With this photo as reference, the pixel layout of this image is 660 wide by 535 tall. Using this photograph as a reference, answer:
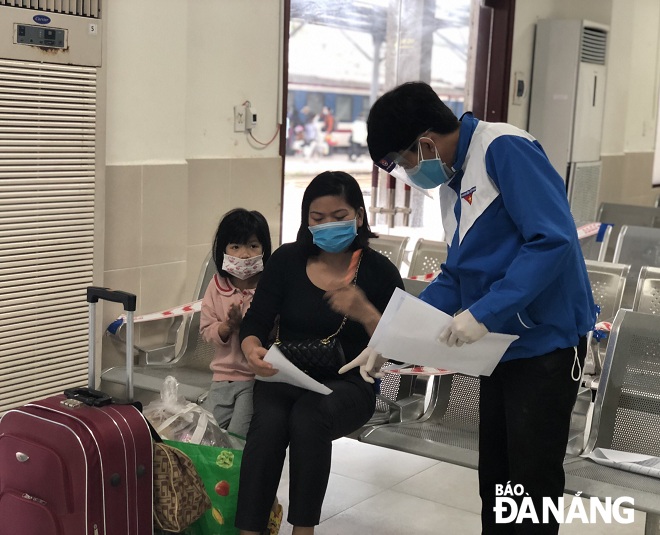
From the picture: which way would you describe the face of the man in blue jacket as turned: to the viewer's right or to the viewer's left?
to the viewer's left

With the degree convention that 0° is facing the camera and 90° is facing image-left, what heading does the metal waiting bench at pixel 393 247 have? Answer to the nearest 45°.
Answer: approximately 45°

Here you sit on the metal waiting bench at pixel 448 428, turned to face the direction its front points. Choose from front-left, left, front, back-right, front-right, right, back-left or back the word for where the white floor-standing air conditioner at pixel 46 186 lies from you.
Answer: front-right

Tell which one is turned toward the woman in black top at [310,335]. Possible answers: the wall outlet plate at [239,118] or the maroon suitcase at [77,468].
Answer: the wall outlet plate

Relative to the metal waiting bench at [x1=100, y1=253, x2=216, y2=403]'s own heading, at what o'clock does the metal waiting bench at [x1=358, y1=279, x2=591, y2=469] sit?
the metal waiting bench at [x1=358, y1=279, x2=591, y2=469] is roughly at 9 o'clock from the metal waiting bench at [x1=100, y1=253, x2=216, y2=403].

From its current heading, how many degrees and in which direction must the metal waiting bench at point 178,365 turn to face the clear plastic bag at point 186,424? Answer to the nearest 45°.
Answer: approximately 45° to its left

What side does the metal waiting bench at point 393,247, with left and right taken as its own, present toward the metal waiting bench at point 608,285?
left

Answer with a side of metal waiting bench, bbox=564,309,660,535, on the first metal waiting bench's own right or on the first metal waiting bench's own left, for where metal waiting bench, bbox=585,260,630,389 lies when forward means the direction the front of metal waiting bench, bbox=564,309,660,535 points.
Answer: on the first metal waiting bench's own right

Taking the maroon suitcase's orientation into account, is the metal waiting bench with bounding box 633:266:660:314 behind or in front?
behind

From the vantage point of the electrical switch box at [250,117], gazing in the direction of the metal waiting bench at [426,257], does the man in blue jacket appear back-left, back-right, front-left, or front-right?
front-right

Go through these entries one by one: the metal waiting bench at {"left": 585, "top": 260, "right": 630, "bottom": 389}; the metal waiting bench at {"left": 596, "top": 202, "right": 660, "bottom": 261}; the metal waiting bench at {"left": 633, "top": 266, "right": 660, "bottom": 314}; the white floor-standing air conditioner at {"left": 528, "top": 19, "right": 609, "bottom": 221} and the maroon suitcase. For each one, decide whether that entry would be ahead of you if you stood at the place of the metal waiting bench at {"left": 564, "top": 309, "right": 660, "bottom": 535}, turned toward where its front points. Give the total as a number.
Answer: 1

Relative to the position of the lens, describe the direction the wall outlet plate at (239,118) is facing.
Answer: facing the viewer

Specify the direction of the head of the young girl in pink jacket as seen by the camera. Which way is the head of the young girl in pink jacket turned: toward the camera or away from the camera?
toward the camera

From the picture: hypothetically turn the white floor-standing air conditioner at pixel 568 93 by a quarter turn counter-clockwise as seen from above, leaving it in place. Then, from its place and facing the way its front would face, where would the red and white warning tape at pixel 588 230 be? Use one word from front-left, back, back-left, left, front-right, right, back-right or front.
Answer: back-right

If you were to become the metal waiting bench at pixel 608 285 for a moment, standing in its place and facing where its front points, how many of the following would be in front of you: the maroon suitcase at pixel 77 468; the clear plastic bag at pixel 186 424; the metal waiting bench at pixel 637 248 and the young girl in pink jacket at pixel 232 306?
3

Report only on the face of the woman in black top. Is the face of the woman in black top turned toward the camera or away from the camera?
toward the camera

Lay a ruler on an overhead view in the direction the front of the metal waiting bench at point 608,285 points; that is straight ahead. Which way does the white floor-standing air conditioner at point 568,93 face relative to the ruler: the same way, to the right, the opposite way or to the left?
to the left

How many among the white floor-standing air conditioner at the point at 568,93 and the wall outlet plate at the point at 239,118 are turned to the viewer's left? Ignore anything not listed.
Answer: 0

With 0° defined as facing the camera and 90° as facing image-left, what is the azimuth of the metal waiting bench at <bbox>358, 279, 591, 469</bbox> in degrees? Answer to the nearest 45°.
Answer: approximately 45°
